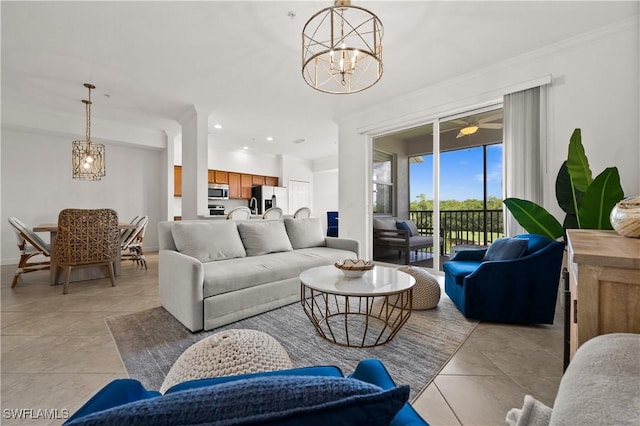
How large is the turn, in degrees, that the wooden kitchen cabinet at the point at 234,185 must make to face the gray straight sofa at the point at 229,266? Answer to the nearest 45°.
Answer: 0° — it already faces it

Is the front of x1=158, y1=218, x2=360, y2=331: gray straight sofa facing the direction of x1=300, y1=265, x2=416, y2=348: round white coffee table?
yes

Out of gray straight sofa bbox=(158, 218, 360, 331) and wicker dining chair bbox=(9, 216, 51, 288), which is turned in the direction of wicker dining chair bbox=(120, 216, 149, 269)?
wicker dining chair bbox=(9, 216, 51, 288)

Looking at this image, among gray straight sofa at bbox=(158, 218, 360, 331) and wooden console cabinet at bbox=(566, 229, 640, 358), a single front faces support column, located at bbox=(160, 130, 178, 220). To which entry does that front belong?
the wooden console cabinet

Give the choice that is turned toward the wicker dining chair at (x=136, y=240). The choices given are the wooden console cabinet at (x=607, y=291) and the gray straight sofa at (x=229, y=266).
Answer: the wooden console cabinet

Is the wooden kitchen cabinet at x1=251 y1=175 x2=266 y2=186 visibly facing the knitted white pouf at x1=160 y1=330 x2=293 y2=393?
yes

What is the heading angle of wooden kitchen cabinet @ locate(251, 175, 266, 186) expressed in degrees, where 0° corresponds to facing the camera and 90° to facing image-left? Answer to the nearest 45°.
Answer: approximately 0°

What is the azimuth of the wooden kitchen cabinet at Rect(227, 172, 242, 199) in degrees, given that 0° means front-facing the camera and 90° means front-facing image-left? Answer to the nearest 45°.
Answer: approximately 0°

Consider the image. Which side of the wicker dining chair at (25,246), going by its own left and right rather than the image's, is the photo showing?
right
